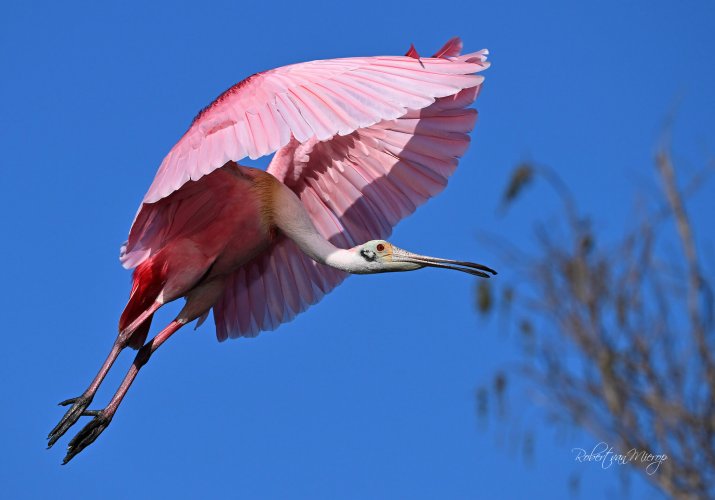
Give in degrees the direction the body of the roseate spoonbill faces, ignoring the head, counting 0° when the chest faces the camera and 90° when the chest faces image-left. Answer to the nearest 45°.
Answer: approximately 270°
